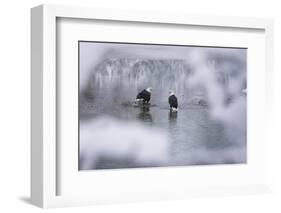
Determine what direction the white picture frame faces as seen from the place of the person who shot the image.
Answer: facing the viewer and to the right of the viewer
